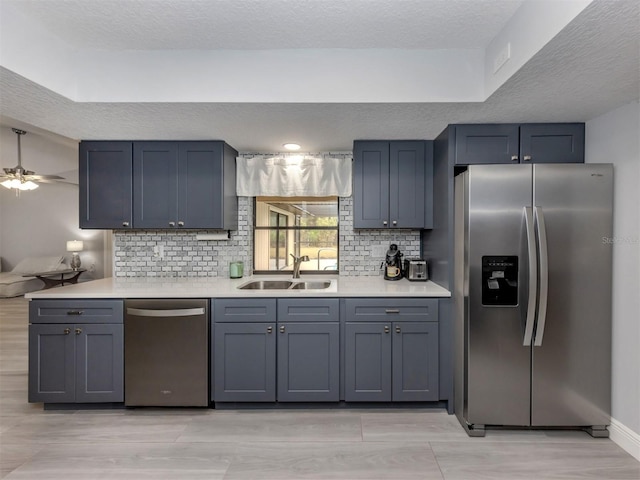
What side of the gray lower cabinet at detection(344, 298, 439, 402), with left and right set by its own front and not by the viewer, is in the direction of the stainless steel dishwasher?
right

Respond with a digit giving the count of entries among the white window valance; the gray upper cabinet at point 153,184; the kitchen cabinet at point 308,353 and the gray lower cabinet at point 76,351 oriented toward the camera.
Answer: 4

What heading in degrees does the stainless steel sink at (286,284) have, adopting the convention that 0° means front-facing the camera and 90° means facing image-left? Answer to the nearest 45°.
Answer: approximately 0°

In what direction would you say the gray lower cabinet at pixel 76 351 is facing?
toward the camera

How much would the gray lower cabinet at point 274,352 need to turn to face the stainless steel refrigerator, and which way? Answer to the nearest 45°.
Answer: approximately 90° to its left

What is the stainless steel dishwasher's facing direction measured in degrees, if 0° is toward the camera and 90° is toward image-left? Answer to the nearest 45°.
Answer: approximately 0°

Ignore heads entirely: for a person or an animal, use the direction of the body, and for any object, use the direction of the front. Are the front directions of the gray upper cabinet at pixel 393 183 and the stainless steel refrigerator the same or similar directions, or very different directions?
same or similar directions

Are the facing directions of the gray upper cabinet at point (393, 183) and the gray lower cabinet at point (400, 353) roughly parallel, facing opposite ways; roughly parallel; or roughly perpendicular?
roughly parallel

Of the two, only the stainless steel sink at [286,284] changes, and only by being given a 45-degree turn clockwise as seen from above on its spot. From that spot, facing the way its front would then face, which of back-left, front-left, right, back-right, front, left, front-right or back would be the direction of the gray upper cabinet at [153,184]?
front-right

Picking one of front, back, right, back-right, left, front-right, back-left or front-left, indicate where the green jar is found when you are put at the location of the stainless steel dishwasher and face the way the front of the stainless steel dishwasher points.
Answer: back-left

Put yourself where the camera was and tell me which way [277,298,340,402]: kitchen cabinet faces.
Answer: facing the viewer

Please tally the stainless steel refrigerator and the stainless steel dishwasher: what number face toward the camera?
2

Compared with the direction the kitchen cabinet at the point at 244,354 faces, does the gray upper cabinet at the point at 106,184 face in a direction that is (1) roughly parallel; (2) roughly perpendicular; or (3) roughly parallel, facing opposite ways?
roughly parallel
